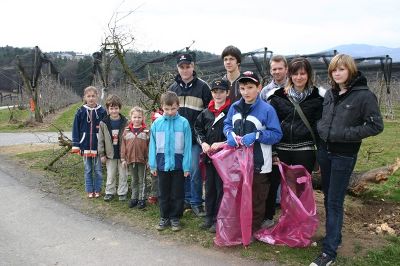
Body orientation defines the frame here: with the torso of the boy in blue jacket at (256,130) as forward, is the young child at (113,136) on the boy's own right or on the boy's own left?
on the boy's own right

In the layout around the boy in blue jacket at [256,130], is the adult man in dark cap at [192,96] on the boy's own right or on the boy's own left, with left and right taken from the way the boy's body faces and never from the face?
on the boy's own right

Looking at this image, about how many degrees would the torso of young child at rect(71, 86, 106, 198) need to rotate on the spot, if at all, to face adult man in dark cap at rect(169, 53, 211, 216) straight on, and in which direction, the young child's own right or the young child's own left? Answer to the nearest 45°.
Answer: approximately 45° to the young child's own left

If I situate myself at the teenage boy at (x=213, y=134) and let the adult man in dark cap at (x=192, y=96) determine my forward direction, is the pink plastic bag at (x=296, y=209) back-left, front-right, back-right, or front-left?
back-right

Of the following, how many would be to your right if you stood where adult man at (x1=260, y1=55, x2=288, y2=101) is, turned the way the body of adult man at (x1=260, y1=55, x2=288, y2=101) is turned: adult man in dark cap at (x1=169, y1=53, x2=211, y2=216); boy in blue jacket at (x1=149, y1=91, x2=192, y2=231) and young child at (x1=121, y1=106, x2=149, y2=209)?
3
